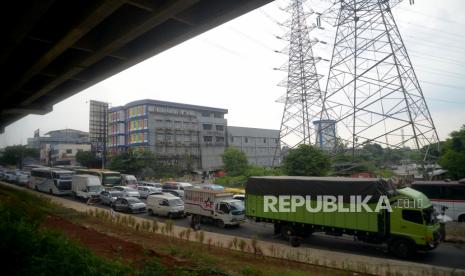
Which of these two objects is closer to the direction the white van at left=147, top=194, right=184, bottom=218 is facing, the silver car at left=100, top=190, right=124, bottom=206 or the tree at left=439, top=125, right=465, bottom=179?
the tree

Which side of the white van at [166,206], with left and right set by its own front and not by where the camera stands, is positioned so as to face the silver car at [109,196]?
back

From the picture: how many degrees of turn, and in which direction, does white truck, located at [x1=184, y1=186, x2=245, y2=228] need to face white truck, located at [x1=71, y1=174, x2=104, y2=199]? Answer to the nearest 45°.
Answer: approximately 180°

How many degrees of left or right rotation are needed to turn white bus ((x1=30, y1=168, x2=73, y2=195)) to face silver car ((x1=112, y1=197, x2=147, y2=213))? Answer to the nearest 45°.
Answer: approximately 45° to its right

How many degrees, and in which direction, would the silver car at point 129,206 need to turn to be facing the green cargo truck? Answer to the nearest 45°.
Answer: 0° — it already faces it

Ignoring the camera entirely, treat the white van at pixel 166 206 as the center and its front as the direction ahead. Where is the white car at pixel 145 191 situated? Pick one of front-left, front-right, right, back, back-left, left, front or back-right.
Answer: back-left

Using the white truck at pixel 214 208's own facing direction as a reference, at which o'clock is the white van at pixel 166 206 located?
The white van is roughly at 6 o'clock from the white truck.

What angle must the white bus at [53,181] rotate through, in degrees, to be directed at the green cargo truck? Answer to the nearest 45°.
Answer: approximately 45° to its right

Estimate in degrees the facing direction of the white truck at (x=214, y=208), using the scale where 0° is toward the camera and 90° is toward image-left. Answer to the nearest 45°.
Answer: approximately 315°
